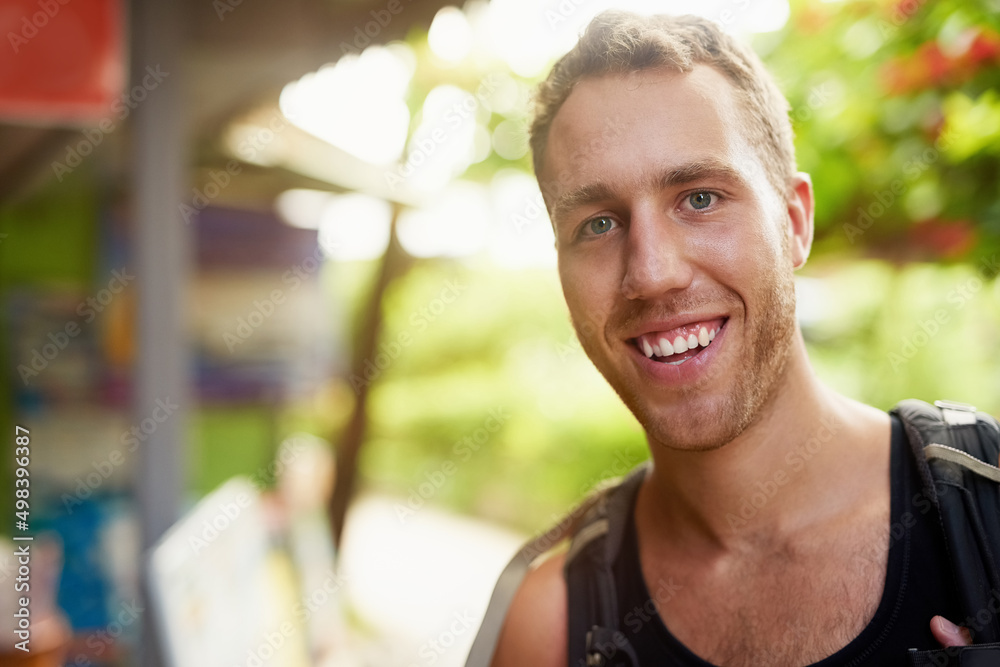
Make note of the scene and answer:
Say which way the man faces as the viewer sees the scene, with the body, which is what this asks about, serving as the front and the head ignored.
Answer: toward the camera
